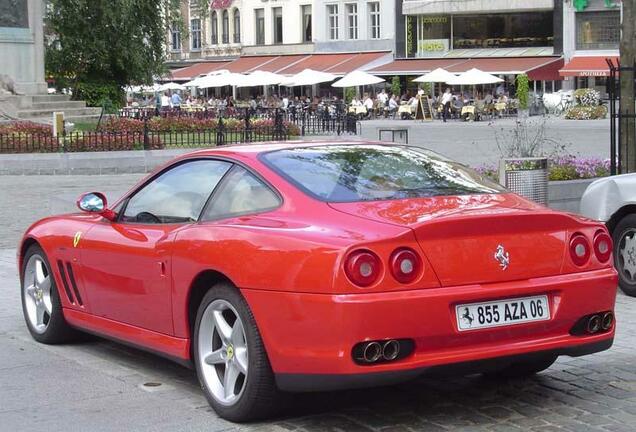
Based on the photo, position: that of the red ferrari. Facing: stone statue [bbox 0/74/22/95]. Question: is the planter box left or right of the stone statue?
right

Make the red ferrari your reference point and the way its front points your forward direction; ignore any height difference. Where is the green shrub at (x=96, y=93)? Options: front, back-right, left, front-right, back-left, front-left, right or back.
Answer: front-right

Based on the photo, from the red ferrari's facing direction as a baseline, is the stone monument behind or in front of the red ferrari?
in front

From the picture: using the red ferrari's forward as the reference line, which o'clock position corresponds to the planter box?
The planter box is roughly at 2 o'clock from the red ferrari.

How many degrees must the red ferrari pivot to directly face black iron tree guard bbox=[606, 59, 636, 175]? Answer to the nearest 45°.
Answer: approximately 90° to its right

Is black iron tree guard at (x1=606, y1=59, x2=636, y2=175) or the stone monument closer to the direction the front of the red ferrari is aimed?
the stone monument

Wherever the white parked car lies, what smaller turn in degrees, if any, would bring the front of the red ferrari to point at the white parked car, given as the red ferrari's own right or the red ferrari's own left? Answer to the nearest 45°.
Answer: approximately 90° to the red ferrari's own right

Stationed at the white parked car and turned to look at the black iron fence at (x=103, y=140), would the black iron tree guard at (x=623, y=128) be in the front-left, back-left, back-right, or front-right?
front-right

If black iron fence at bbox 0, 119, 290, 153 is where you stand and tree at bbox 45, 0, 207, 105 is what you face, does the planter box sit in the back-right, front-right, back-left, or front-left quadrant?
back-right

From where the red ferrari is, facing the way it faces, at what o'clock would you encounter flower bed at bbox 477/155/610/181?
The flower bed is roughly at 2 o'clock from the red ferrari.

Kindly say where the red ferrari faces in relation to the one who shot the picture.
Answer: facing away from the viewer and to the left of the viewer

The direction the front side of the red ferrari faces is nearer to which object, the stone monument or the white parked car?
the stone monument

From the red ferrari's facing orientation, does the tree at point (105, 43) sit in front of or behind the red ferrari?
in front

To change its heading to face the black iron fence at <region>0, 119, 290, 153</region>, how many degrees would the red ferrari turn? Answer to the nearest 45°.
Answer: approximately 45° to its right
